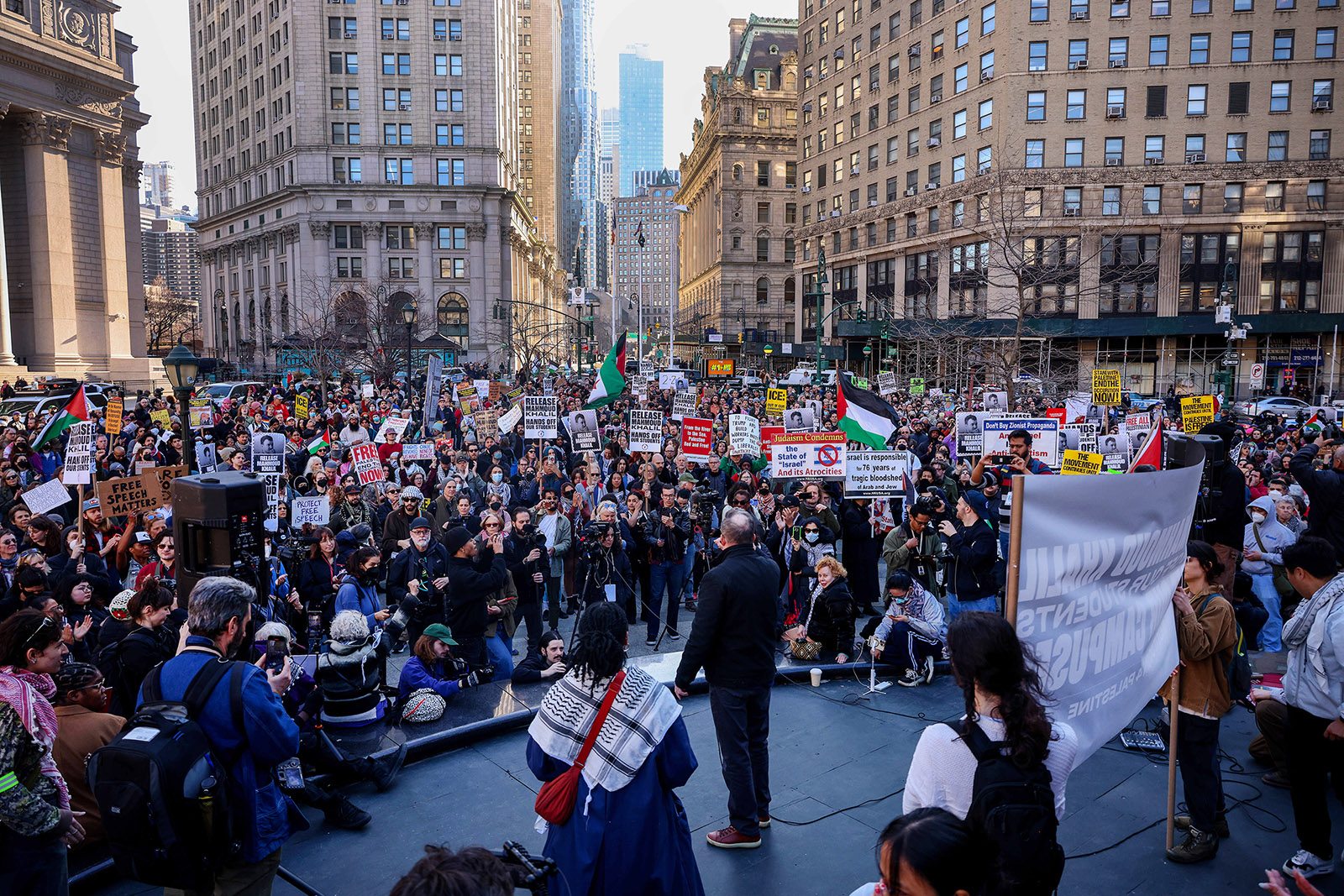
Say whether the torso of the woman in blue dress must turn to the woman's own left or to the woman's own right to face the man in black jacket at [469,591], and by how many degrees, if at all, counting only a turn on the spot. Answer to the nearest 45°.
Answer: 0° — they already face them

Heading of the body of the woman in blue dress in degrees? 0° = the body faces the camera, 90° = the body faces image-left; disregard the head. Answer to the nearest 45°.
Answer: approximately 180°

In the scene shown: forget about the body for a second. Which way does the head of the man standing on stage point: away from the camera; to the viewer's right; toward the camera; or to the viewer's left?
away from the camera

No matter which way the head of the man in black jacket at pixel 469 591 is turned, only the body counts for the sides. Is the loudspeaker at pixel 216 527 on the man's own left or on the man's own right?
on the man's own right

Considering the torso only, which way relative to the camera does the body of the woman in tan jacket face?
to the viewer's left
